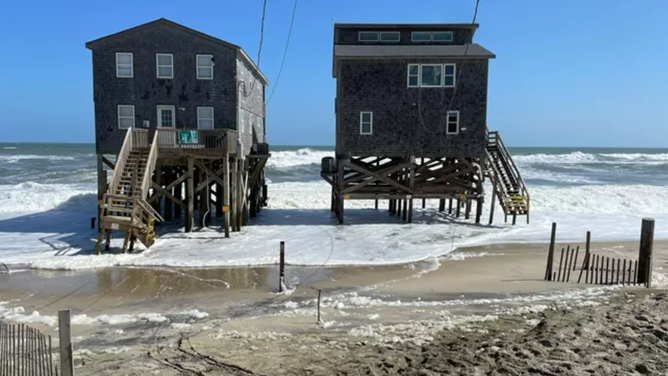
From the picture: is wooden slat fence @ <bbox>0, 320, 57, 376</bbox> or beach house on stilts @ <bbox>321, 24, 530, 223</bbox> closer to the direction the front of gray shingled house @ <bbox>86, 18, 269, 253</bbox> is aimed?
the wooden slat fence

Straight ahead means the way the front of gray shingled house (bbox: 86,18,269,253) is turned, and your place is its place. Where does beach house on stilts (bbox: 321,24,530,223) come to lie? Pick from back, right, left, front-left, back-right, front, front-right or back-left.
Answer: left

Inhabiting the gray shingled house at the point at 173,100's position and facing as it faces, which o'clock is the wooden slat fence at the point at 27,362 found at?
The wooden slat fence is roughly at 12 o'clock from the gray shingled house.

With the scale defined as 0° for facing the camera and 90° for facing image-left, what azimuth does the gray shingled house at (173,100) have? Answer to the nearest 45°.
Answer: approximately 0°
